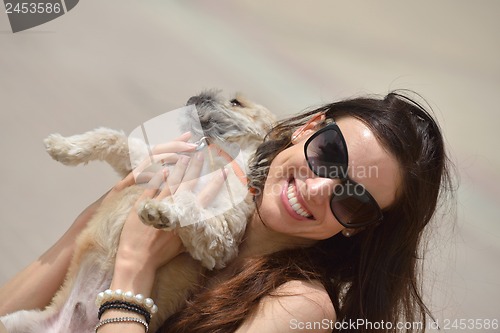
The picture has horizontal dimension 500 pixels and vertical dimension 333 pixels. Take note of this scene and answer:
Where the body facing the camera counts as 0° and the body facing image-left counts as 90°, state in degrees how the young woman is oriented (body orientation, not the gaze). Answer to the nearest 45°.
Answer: approximately 45°
